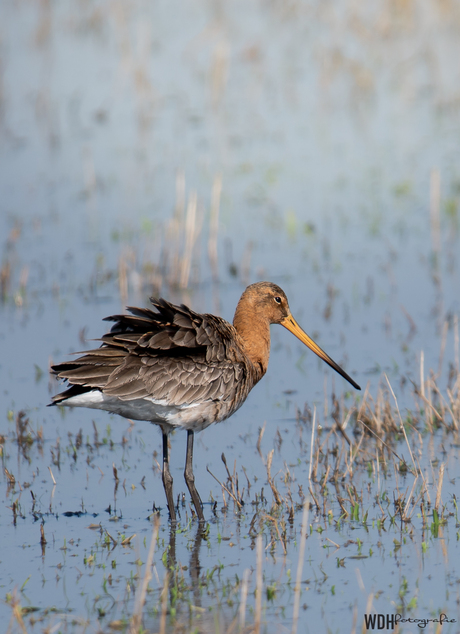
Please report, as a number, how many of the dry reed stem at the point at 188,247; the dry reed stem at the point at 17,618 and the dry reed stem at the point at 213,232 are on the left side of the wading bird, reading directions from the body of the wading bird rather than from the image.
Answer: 2

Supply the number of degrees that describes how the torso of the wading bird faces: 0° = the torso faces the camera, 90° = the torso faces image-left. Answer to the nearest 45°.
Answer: approximately 270°

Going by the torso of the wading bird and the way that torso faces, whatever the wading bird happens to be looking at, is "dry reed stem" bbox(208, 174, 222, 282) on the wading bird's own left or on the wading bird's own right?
on the wading bird's own left

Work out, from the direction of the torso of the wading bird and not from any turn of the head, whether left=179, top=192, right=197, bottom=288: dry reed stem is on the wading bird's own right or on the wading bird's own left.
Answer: on the wading bird's own left

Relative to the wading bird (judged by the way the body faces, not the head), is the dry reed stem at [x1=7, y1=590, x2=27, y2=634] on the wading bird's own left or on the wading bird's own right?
on the wading bird's own right
